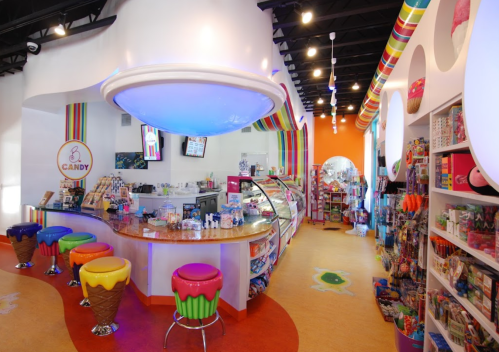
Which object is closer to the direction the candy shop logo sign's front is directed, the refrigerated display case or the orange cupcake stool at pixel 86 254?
the orange cupcake stool

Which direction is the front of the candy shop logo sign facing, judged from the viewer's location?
facing the viewer

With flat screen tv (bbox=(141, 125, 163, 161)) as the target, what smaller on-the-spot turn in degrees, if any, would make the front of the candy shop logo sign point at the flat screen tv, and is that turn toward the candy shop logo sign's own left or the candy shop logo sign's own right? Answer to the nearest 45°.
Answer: approximately 45° to the candy shop logo sign's own left

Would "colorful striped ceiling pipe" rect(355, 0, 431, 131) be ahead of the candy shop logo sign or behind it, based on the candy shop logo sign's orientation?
ahead

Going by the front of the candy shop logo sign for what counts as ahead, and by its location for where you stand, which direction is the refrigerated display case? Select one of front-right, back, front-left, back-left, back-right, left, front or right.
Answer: front-left

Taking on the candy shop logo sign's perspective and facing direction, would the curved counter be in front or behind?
in front

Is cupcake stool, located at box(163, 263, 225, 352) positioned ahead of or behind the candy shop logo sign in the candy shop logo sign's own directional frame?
ahead

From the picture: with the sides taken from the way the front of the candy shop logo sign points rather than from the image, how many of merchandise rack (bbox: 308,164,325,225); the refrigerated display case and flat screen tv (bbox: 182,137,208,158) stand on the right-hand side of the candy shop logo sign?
0

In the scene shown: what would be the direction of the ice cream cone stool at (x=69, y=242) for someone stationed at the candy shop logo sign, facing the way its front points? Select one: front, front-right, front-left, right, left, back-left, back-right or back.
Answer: front

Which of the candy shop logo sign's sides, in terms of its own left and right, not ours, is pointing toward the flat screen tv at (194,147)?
left

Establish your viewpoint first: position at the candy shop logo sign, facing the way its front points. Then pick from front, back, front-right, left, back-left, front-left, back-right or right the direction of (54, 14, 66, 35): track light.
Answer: front

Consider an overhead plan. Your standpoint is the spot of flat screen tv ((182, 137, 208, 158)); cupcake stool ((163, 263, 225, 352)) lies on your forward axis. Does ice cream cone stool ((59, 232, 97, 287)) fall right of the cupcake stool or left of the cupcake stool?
right

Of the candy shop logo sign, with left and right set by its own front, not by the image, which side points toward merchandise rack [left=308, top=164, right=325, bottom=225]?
left

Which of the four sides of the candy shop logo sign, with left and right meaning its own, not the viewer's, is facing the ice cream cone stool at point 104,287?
front

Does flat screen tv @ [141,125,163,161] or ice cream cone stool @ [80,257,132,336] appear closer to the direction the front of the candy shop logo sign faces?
the ice cream cone stool
